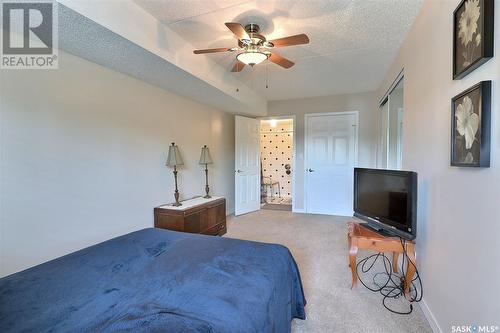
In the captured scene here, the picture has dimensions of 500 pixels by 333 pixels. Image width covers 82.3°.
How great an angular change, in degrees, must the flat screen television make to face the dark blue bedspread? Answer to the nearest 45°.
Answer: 0° — it already faces it

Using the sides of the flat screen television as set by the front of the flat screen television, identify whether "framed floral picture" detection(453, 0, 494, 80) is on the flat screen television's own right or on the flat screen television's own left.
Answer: on the flat screen television's own left

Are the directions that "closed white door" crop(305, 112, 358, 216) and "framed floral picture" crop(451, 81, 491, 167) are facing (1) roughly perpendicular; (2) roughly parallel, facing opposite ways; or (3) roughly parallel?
roughly perpendicular

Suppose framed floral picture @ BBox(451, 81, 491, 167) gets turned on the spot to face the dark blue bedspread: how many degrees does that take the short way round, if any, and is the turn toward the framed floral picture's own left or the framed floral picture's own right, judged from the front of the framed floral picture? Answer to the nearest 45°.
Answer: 0° — it already faces it

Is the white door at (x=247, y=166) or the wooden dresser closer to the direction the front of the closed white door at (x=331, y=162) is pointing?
the wooden dresser

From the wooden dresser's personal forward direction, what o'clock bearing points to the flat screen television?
The flat screen television is roughly at 12 o'clock from the wooden dresser.

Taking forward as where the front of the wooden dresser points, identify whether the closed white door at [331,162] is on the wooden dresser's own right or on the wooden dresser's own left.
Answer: on the wooden dresser's own left

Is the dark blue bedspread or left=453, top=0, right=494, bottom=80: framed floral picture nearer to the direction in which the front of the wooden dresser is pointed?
the framed floral picture

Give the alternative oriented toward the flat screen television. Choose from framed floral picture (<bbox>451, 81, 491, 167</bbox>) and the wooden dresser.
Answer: the wooden dresser

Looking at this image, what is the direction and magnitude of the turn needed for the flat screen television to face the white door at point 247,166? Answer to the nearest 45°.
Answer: approximately 90° to its right

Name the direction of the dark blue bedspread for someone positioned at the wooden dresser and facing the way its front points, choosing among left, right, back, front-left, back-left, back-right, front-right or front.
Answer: front-right

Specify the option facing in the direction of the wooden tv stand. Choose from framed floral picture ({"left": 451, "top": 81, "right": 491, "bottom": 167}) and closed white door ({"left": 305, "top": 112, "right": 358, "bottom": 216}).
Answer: the closed white door

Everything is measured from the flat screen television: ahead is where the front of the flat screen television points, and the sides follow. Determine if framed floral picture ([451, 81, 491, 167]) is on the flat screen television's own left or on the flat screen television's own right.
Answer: on the flat screen television's own left
